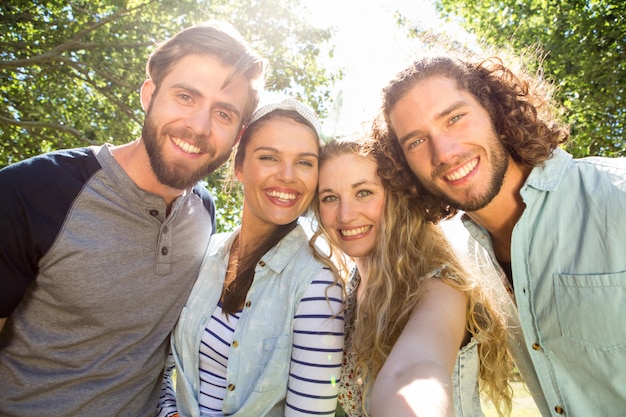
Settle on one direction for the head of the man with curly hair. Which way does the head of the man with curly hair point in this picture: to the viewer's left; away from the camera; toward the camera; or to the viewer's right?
toward the camera

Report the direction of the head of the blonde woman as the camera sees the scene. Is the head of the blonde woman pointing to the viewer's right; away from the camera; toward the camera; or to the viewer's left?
toward the camera

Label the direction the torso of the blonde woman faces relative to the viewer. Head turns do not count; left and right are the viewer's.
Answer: facing the viewer and to the left of the viewer
